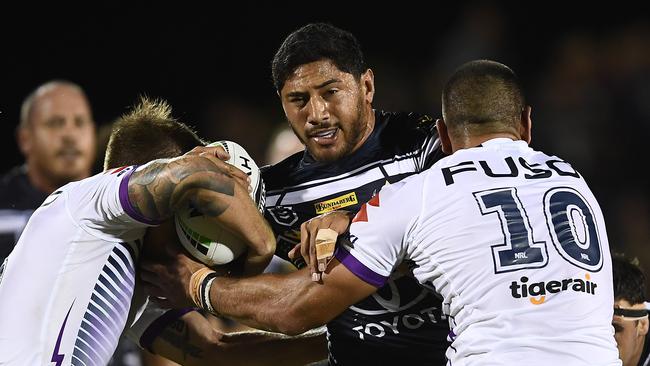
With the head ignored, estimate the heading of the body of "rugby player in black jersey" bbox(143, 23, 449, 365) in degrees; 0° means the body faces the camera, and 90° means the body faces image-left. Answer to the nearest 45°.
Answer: approximately 45°

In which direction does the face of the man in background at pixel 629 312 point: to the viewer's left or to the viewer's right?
to the viewer's left

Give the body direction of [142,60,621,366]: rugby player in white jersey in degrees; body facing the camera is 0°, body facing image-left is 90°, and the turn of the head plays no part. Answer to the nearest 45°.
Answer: approximately 135°

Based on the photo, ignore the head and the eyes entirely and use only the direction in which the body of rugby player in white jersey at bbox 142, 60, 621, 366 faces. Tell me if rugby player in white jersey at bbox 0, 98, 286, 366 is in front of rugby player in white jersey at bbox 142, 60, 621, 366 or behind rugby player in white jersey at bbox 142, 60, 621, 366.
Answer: in front

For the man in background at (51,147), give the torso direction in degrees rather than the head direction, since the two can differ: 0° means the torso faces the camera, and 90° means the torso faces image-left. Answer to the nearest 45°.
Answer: approximately 315°

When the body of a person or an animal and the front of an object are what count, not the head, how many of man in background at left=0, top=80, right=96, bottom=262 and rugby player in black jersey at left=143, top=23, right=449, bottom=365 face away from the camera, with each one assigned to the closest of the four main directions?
0

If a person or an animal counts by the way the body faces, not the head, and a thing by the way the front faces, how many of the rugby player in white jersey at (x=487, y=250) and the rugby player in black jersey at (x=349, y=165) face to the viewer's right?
0

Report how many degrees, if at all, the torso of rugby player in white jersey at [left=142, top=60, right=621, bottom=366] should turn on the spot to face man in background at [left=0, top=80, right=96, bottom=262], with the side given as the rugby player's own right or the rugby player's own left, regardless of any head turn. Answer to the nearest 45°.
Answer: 0° — they already face them

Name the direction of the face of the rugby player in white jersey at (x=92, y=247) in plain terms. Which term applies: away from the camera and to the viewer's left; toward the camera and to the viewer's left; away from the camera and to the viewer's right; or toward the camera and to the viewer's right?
away from the camera and to the viewer's right

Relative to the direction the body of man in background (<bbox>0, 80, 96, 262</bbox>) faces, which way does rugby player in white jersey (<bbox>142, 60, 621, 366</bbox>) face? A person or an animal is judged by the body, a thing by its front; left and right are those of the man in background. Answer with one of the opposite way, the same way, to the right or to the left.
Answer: the opposite way

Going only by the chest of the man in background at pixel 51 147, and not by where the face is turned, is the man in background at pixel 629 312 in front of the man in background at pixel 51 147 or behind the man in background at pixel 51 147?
in front

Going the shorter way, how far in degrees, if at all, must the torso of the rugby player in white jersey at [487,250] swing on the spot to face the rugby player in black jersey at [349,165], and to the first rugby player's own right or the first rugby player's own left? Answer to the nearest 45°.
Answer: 0° — they already face them

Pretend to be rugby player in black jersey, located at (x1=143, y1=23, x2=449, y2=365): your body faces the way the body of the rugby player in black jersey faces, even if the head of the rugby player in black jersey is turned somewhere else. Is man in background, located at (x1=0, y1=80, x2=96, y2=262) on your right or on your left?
on your right
